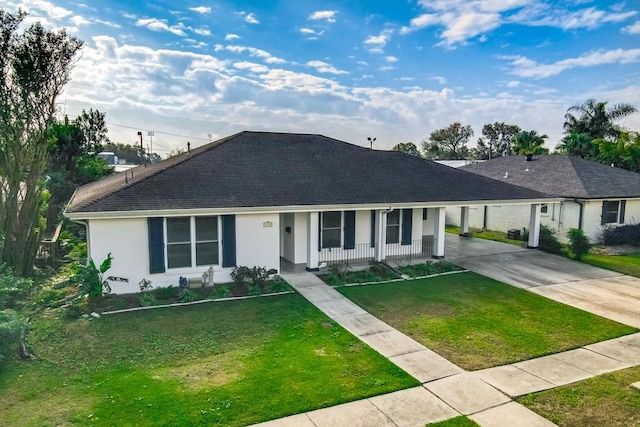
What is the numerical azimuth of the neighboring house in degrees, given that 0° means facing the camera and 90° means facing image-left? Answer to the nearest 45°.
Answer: approximately 315°

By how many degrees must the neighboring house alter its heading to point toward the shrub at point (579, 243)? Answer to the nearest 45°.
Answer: approximately 45° to its right

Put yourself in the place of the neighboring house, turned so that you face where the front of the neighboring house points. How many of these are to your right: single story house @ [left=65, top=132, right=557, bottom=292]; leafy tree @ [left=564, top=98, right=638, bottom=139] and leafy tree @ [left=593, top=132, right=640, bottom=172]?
1

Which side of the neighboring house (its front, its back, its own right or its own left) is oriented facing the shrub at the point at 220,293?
right

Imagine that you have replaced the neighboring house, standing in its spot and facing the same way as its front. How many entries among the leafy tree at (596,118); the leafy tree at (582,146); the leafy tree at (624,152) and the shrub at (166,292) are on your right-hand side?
1

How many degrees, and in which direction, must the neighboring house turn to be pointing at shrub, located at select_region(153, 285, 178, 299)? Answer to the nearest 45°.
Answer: approximately 90° to its right

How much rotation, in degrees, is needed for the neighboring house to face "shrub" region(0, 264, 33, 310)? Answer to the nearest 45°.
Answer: approximately 90° to its right

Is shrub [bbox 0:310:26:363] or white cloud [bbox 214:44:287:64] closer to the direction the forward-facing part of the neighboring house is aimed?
the shrub

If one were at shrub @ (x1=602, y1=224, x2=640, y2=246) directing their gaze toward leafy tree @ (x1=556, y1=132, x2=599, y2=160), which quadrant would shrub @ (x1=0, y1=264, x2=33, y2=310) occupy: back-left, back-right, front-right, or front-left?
back-left

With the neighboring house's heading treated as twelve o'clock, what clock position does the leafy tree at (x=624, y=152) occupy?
The leafy tree is roughly at 8 o'clock from the neighboring house.

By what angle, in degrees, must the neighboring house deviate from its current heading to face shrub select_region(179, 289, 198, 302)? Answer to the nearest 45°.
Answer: approximately 90° to its right

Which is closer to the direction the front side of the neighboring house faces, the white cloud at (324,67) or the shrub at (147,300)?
the shrub

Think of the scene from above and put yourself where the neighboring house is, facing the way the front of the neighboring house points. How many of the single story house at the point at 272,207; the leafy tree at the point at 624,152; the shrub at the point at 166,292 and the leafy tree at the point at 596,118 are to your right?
2

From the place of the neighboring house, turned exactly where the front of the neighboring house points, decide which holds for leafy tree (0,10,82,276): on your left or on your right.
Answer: on your right

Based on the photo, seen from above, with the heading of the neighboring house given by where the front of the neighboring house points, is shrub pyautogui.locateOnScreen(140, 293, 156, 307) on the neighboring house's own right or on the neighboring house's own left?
on the neighboring house's own right
